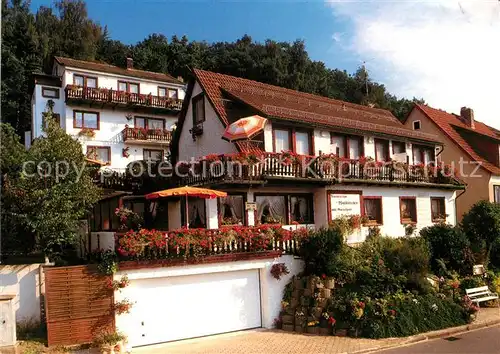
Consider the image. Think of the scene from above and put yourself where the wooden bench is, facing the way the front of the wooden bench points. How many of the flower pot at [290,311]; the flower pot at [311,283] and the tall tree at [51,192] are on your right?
3

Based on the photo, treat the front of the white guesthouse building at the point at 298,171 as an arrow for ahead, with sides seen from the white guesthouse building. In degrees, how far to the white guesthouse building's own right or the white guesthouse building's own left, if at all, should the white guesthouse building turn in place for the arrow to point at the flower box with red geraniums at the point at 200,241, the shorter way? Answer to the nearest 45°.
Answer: approximately 45° to the white guesthouse building's own right

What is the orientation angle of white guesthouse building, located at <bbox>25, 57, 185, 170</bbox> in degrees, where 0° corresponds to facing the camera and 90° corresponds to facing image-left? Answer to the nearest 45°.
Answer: approximately 315°

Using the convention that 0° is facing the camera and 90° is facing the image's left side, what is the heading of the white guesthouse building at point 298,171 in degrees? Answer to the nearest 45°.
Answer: approximately 315°

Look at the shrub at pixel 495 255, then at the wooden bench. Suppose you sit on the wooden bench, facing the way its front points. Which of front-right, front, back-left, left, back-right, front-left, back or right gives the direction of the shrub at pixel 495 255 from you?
back-left

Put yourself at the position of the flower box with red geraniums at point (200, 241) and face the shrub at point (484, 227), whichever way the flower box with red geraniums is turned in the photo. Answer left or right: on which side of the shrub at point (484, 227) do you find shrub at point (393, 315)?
right

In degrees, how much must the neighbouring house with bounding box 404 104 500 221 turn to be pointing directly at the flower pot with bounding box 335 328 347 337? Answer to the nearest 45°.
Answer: approximately 45° to its right
